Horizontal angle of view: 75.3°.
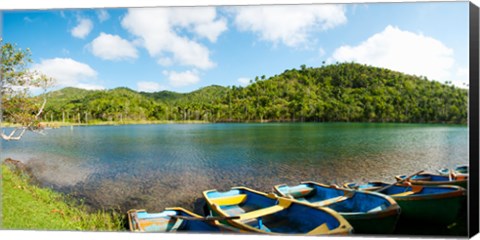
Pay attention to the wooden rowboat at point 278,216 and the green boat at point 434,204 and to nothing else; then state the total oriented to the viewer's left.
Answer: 0

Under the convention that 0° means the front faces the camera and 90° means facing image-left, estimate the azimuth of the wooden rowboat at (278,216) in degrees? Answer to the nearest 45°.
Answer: approximately 315°

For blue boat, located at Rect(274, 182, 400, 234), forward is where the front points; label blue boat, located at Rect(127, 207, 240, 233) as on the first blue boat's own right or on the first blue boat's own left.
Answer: on the first blue boat's own right

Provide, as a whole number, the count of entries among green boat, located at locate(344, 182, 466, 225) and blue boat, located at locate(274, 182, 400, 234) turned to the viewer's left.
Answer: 0

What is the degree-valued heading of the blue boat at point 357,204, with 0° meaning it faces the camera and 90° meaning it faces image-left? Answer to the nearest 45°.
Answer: approximately 315°

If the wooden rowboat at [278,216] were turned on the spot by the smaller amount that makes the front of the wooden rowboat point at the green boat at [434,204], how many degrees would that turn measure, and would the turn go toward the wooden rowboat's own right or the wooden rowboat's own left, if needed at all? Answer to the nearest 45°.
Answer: approximately 45° to the wooden rowboat's own left

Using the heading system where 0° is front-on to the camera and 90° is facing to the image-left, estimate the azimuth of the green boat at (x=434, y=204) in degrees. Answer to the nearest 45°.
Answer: approximately 315°

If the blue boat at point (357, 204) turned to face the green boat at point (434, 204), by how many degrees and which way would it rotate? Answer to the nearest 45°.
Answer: approximately 45° to its left
